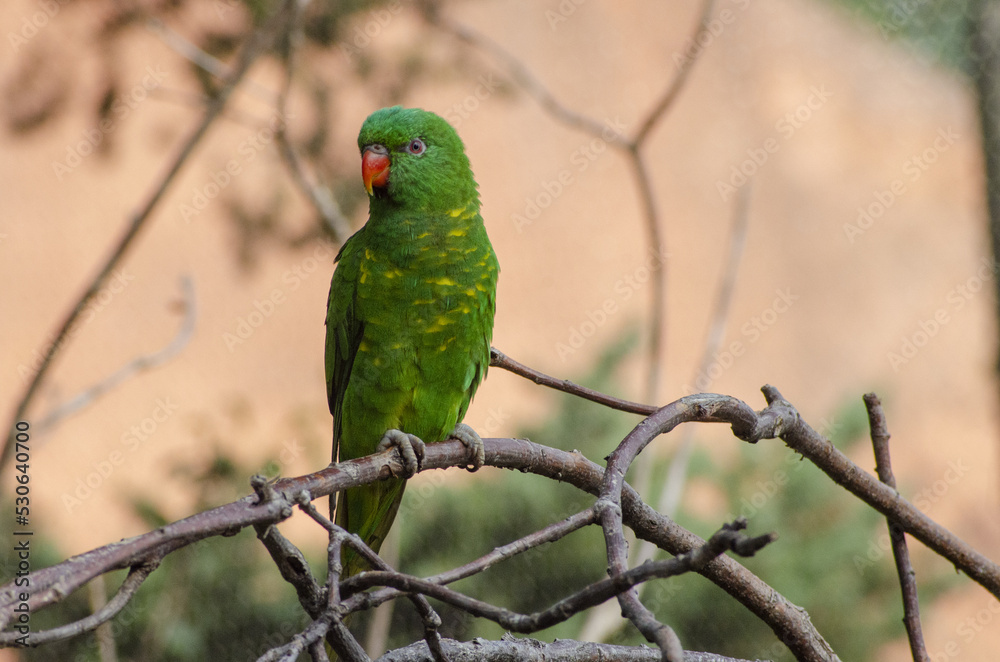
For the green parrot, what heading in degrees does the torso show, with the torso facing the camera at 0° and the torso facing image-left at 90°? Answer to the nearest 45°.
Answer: approximately 315°

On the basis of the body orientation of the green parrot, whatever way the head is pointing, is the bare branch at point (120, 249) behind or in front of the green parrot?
behind

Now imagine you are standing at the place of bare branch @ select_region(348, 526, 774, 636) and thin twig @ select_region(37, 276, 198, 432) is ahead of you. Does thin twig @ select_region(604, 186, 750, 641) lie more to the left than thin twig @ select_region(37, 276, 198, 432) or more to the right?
right

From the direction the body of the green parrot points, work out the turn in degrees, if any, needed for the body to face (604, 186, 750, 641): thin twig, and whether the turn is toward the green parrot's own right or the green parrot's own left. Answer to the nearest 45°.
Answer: approximately 90° to the green parrot's own left
